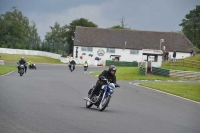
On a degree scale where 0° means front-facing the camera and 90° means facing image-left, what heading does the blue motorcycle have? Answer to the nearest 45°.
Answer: approximately 315°
